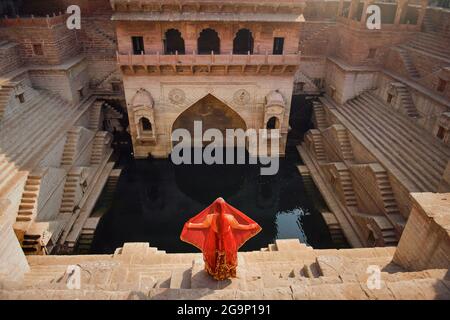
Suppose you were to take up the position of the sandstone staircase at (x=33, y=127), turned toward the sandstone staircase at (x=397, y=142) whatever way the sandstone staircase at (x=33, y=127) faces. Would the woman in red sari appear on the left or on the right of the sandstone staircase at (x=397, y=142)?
right

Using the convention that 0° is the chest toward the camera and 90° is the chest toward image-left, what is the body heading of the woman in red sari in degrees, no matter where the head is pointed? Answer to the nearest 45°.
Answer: approximately 180°

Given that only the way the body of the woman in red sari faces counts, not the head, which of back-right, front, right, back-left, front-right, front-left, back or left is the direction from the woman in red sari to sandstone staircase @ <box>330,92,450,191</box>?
front-right

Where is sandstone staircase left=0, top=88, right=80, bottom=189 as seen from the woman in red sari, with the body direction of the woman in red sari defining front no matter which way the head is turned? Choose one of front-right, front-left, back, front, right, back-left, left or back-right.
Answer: front-left

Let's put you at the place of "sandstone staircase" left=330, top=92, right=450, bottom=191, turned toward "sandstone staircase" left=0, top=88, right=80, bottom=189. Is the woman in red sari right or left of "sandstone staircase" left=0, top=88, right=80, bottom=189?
left
